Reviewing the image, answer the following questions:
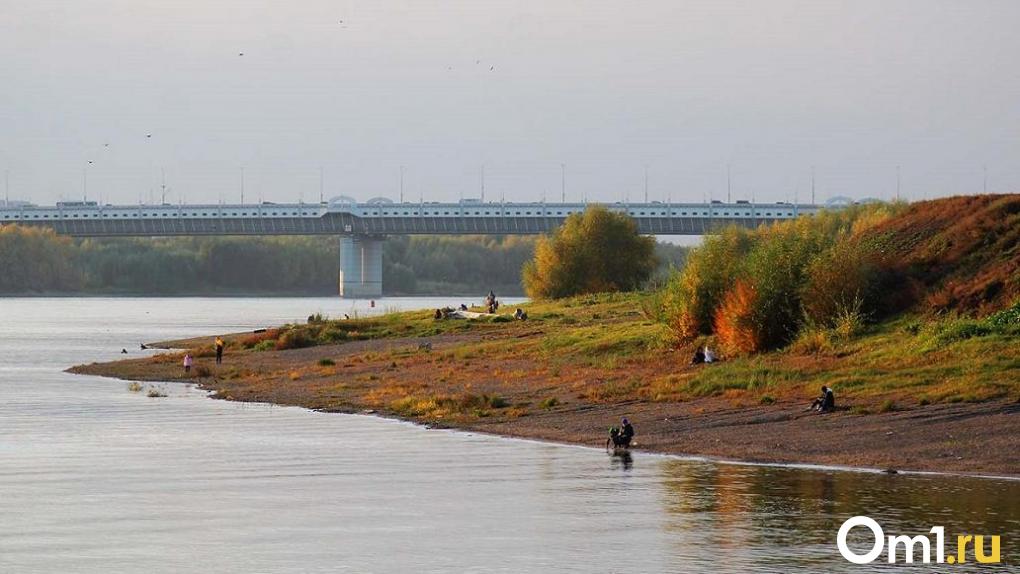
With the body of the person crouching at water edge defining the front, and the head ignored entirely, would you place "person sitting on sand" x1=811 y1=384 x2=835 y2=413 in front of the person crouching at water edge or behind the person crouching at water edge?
behind

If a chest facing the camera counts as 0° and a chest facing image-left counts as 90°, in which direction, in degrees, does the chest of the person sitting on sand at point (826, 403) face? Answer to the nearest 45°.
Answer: approximately 45°

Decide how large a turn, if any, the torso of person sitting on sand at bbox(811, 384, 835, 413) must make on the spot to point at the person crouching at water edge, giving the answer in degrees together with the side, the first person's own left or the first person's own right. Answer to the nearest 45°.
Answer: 0° — they already face them
